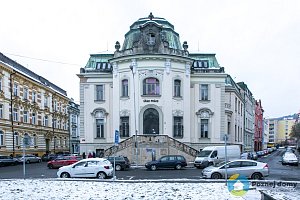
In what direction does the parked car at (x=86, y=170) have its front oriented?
to the viewer's left

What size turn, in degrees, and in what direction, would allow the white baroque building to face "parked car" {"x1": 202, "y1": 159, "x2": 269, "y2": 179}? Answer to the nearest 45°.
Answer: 0° — it already faces it

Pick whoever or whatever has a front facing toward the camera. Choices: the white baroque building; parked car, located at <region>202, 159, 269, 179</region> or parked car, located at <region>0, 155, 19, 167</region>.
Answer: the white baroque building

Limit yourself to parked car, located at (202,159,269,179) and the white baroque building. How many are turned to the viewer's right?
0

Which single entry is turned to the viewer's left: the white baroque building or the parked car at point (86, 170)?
the parked car

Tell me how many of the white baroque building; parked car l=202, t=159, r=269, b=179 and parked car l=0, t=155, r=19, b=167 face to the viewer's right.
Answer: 1

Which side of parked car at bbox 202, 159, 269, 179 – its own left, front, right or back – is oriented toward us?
left
